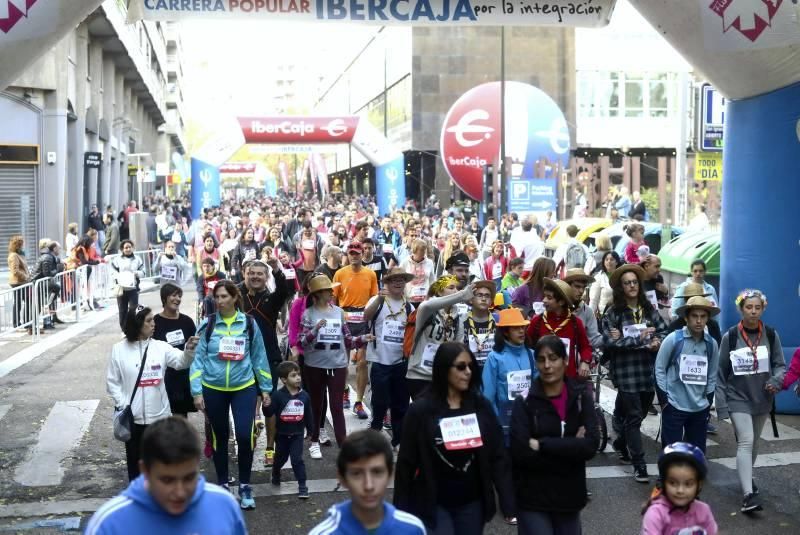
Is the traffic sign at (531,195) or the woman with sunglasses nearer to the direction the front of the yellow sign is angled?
the woman with sunglasses

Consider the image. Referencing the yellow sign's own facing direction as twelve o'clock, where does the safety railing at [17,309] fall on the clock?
The safety railing is roughly at 2 o'clock from the yellow sign.

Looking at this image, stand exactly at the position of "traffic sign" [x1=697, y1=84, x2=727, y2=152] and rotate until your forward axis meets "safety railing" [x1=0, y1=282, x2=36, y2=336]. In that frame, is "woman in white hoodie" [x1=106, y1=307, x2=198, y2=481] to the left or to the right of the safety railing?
left

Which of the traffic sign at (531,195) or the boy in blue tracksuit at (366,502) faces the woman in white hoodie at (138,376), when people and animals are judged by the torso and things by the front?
the traffic sign

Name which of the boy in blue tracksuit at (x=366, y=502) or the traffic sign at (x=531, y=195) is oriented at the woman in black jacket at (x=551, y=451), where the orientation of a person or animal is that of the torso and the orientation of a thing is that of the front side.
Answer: the traffic sign

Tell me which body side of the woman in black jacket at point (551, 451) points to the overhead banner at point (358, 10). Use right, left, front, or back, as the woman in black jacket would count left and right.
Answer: back

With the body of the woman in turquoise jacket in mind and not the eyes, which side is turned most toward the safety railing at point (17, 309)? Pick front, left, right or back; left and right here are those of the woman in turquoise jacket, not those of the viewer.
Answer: back
